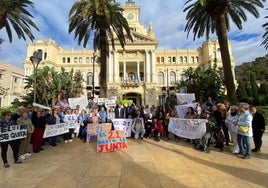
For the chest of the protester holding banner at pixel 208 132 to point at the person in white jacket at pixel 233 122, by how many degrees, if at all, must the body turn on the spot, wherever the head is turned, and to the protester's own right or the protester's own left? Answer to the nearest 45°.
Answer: approximately 135° to the protester's own left

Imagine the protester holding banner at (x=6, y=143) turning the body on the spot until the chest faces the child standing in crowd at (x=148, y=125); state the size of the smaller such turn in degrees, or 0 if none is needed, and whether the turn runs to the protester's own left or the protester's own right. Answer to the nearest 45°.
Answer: approximately 45° to the protester's own left

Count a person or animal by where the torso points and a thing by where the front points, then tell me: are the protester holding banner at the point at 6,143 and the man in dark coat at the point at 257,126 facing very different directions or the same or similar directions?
very different directions

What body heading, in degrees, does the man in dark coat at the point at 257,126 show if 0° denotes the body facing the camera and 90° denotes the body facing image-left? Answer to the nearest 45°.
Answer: approximately 90°

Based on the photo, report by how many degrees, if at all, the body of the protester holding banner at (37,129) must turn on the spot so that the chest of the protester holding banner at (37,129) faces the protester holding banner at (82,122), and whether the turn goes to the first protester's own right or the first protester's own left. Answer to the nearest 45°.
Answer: approximately 90° to the first protester's own left
